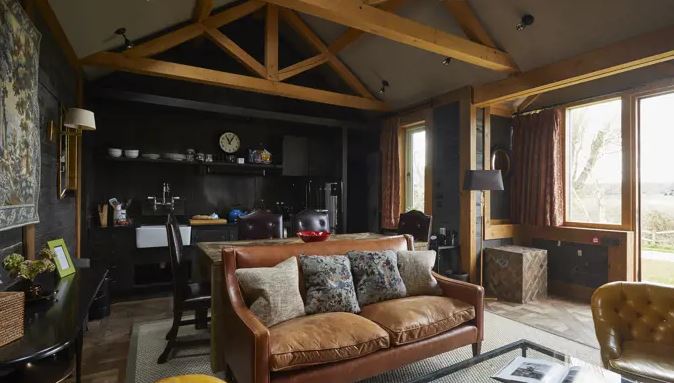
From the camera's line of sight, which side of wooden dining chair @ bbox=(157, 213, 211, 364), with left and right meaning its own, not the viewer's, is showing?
right

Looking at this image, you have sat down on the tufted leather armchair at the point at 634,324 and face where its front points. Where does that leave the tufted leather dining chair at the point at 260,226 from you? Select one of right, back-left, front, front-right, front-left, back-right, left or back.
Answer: front-right

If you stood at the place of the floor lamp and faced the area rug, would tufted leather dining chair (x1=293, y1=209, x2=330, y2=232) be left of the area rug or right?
right

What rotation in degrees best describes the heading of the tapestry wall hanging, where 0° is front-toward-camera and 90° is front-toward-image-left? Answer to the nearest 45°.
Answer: approximately 270°

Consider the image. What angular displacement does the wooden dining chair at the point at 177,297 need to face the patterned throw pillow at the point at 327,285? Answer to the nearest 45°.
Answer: approximately 45° to its right

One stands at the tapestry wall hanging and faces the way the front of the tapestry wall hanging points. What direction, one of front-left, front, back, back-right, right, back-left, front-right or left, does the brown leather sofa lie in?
front-right

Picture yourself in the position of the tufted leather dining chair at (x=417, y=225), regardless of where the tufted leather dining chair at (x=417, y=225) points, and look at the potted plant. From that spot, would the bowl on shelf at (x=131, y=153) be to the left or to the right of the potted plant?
right

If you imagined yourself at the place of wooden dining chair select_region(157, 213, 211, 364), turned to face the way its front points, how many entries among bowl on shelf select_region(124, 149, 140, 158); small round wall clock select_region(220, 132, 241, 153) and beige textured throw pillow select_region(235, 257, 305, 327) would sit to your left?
2

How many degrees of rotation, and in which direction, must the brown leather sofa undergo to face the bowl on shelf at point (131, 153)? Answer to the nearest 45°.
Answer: approximately 180°

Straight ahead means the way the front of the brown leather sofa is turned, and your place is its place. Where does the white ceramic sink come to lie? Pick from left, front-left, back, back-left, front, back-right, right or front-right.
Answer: back

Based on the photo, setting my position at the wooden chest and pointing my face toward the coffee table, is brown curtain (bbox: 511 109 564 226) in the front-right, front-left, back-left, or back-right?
back-left

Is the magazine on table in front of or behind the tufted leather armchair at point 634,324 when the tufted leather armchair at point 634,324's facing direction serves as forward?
in front

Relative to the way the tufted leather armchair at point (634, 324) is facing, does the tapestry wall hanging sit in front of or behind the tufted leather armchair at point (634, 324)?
in front

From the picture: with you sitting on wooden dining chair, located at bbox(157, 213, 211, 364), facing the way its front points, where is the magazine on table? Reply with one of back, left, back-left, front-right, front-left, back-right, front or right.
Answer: front-right

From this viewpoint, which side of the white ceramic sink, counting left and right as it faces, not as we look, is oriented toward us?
front

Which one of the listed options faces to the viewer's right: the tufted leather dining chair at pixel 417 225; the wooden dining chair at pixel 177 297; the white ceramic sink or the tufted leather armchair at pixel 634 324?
the wooden dining chair
